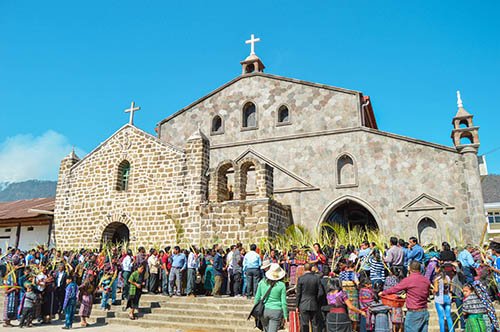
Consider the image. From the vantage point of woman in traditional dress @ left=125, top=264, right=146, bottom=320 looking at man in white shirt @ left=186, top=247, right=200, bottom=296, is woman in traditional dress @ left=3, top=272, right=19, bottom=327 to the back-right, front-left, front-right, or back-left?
back-left

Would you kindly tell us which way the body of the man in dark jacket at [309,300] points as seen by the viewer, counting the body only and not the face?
away from the camera

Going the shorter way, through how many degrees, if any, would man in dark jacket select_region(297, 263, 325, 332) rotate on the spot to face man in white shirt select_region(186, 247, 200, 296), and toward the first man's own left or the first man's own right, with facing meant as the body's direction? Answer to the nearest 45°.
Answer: approximately 45° to the first man's own left

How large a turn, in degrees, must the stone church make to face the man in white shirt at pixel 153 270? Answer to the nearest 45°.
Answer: approximately 45° to its right

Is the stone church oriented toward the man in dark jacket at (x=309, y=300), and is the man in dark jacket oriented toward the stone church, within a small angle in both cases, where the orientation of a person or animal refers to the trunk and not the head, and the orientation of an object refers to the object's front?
yes

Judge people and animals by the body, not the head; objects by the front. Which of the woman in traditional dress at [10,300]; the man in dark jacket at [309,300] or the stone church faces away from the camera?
the man in dark jacket
